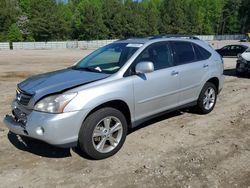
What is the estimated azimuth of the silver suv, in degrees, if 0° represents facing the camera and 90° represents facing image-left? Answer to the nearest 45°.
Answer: approximately 45°
